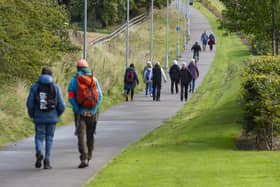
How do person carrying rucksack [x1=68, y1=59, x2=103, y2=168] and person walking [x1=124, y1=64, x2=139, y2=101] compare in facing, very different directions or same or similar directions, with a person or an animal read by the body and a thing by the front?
same or similar directions

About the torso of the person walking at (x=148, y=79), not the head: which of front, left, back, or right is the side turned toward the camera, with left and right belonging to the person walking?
back

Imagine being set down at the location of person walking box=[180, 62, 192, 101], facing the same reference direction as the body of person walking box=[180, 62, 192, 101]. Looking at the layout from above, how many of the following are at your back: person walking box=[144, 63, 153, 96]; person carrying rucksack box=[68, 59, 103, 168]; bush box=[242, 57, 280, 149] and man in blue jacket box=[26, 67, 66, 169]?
3

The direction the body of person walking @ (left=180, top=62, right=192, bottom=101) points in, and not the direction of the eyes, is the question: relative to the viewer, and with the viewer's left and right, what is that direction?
facing away from the viewer

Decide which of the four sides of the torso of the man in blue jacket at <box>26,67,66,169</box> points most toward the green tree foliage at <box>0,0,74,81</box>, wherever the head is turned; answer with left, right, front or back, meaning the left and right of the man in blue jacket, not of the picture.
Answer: front

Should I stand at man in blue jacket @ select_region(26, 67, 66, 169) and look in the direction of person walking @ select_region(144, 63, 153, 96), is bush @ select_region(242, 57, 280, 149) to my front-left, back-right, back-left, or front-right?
front-right

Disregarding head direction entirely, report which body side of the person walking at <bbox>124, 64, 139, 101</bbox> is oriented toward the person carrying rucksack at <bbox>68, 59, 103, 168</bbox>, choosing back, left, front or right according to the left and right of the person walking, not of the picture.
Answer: back

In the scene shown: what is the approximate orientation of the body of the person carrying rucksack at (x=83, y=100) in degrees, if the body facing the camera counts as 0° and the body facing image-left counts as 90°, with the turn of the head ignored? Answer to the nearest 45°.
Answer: approximately 180°

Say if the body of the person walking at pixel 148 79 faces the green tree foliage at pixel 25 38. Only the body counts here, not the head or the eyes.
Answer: no

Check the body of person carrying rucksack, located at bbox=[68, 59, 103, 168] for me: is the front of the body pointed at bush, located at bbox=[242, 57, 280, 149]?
no

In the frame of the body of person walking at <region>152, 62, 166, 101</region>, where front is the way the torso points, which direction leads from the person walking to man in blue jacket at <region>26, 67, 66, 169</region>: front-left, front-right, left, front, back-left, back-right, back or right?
back

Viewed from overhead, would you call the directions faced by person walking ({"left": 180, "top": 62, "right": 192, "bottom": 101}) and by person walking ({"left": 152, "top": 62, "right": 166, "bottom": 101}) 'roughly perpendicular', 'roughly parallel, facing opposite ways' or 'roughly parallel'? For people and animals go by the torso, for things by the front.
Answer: roughly parallel

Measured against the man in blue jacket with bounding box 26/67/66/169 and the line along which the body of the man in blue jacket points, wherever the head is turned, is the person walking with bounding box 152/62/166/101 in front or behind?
in front

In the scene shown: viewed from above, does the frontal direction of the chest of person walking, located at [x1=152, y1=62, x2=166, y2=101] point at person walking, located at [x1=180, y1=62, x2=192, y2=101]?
no

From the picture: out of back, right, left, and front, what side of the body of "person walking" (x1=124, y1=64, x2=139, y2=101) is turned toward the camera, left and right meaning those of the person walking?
back

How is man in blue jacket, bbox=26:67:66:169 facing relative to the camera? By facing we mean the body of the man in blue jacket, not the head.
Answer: away from the camera

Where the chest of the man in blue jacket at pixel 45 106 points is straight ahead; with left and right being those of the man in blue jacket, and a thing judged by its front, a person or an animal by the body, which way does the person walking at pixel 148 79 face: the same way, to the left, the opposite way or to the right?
the same way
